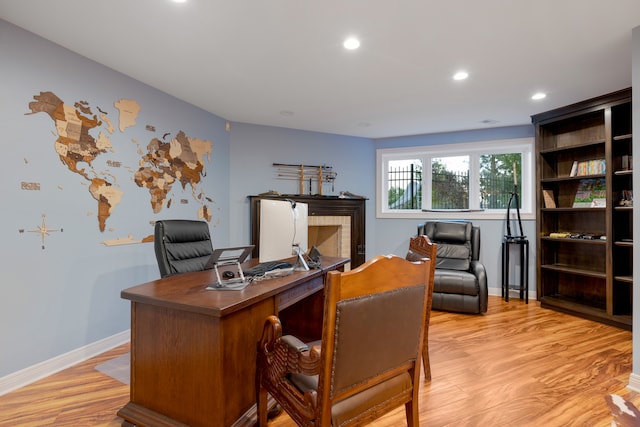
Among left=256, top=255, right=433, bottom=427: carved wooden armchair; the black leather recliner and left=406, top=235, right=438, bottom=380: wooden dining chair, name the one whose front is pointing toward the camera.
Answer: the black leather recliner

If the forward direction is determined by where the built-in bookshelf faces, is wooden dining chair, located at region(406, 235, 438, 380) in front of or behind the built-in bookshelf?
in front

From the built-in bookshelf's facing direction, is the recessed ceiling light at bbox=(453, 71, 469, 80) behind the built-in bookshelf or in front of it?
in front

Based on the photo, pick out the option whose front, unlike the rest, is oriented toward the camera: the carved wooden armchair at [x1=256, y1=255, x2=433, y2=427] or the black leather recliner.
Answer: the black leather recliner

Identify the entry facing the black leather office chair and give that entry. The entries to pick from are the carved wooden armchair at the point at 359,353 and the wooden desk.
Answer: the carved wooden armchair

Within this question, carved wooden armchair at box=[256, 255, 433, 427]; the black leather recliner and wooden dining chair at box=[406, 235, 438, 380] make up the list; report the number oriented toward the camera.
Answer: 1

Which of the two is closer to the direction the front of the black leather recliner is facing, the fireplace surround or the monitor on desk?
the monitor on desk

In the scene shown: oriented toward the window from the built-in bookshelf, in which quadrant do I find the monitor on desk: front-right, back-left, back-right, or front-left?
front-left

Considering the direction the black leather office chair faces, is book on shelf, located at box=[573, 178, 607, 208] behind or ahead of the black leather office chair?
ahead

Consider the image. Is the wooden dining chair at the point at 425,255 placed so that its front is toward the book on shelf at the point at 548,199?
no

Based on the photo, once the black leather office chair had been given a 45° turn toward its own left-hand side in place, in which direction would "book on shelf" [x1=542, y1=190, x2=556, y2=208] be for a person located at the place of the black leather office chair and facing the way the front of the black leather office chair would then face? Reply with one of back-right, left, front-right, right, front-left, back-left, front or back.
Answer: front

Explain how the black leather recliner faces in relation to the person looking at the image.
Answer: facing the viewer

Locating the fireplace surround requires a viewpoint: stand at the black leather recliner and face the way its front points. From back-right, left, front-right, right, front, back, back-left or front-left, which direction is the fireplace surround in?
right

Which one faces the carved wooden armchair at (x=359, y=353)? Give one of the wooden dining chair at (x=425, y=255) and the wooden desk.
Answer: the wooden desk
